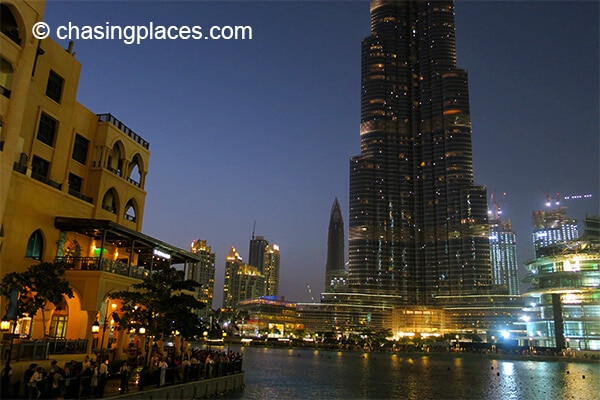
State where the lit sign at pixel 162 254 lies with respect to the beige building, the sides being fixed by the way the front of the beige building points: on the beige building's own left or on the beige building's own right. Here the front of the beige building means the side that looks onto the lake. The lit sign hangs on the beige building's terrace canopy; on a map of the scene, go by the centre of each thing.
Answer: on the beige building's own left

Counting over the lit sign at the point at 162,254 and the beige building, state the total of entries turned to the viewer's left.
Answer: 0

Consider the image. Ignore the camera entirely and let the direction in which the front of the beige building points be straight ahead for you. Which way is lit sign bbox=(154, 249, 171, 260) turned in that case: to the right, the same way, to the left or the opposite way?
the same way

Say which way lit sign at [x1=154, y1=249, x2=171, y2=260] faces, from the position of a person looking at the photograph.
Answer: facing the viewer and to the right of the viewer
